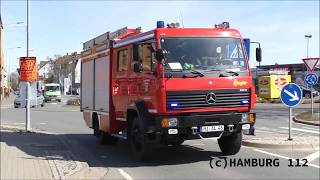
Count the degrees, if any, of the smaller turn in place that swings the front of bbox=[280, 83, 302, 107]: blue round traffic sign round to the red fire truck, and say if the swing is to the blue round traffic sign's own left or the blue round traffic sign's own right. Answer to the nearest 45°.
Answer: approximately 45° to the blue round traffic sign's own right

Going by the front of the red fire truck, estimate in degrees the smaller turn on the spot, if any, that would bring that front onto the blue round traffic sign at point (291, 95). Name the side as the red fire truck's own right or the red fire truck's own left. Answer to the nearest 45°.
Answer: approximately 90° to the red fire truck's own left

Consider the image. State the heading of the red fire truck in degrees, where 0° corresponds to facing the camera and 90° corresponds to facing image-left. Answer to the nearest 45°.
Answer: approximately 315°

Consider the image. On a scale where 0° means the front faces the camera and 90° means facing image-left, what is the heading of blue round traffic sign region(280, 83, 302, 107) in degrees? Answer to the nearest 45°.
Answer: approximately 0°
